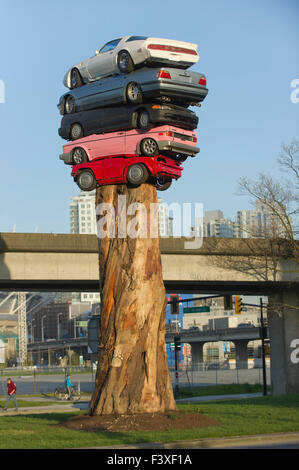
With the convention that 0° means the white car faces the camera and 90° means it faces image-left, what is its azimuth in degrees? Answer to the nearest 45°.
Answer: approximately 135°

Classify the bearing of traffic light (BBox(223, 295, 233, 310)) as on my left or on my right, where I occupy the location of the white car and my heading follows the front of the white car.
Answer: on my right

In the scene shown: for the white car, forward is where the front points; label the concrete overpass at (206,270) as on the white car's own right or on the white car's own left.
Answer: on the white car's own right
